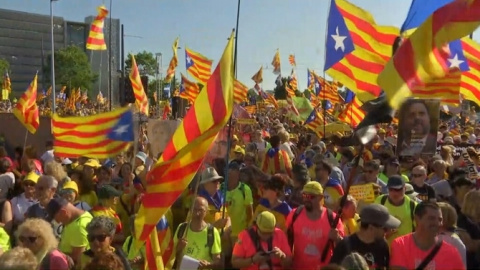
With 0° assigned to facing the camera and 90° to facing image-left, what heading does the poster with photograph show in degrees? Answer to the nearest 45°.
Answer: approximately 0°

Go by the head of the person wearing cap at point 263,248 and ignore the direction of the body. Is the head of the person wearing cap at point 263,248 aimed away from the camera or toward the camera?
toward the camera

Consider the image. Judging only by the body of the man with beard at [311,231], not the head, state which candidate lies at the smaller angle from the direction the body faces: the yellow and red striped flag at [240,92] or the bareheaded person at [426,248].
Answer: the bareheaded person

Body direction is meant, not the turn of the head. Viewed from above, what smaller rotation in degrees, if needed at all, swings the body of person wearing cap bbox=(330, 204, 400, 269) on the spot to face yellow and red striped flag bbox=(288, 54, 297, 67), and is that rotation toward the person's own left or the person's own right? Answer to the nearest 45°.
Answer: approximately 135° to the person's own left

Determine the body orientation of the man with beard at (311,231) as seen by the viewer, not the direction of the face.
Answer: toward the camera

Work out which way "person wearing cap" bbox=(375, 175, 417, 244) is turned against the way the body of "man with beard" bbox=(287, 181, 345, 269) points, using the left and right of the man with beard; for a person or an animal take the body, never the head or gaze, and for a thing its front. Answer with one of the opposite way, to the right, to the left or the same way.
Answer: the same way

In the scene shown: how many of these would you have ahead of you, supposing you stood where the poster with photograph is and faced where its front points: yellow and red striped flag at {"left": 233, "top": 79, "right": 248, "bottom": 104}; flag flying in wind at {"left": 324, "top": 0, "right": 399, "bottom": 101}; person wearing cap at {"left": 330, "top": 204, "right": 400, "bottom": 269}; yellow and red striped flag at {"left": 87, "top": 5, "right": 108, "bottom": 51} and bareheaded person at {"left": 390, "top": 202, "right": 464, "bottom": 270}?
2

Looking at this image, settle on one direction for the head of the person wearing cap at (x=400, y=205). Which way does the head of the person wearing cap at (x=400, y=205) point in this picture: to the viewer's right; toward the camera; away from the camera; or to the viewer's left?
toward the camera

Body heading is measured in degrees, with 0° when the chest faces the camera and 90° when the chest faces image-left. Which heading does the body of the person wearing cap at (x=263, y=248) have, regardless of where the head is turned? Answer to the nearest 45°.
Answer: approximately 0°

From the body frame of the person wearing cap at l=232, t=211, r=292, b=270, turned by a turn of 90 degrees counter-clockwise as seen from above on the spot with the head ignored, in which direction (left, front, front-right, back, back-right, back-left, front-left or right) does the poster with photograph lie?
front-left

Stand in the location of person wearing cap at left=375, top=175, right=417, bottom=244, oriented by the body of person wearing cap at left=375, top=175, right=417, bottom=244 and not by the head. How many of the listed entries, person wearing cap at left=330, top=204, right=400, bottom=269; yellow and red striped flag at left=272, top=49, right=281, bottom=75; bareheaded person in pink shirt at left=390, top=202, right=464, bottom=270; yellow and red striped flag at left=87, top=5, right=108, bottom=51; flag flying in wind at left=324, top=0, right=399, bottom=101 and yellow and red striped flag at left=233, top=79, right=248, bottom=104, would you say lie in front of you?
2

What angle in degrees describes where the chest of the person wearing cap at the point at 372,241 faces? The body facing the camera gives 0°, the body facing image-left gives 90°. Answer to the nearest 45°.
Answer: approximately 315°

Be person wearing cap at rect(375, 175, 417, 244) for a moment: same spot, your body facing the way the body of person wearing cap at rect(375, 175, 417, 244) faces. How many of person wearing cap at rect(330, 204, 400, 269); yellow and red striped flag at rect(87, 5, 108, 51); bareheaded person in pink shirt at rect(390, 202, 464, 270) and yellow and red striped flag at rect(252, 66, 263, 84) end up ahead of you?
2

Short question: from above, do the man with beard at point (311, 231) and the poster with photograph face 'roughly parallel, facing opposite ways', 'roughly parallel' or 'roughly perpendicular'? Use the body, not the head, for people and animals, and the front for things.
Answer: roughly parallel
